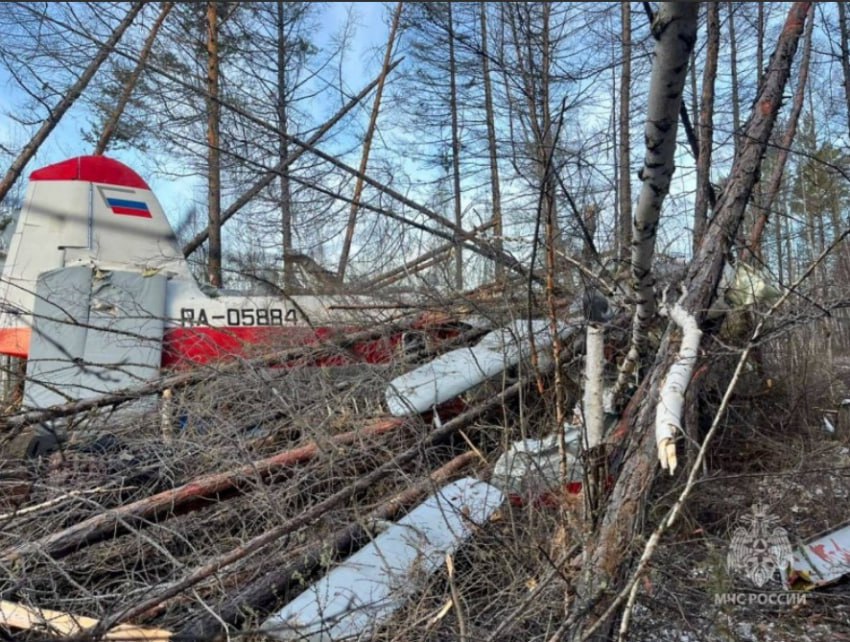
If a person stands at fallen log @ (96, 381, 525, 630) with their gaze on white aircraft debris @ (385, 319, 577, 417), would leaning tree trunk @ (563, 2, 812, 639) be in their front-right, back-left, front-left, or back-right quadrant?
front-right

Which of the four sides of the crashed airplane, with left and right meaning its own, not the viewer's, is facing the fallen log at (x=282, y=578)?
right

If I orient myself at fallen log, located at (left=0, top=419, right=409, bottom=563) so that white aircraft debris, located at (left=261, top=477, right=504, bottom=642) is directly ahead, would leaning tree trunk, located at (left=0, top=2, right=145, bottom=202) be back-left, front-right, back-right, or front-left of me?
back-left

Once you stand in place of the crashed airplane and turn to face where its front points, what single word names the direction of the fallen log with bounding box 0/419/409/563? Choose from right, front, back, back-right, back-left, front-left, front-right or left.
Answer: right

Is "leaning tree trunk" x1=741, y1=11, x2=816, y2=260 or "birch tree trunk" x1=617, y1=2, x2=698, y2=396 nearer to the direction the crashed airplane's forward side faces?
the leaning tree trunk

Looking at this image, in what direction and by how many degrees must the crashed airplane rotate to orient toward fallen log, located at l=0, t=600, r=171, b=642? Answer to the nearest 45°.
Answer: approximately 90° to its right

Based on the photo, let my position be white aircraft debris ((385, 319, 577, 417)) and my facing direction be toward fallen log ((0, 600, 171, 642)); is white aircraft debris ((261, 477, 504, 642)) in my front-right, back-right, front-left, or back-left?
front-left

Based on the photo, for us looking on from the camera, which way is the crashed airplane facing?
facing to the right of the viewer

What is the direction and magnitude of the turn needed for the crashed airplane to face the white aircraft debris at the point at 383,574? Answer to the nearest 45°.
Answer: approximately 90° to its right

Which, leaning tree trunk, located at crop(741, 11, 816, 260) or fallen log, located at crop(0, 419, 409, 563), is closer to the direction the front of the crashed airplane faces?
the leaning tree trunk

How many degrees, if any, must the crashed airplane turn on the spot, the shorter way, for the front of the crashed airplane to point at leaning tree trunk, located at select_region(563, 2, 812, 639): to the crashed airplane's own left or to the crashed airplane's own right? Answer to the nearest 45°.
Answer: approximately 45° to the crashed airplane's own right

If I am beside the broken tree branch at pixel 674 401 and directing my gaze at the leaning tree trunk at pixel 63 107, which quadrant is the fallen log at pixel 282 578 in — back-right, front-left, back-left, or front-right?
front-left
